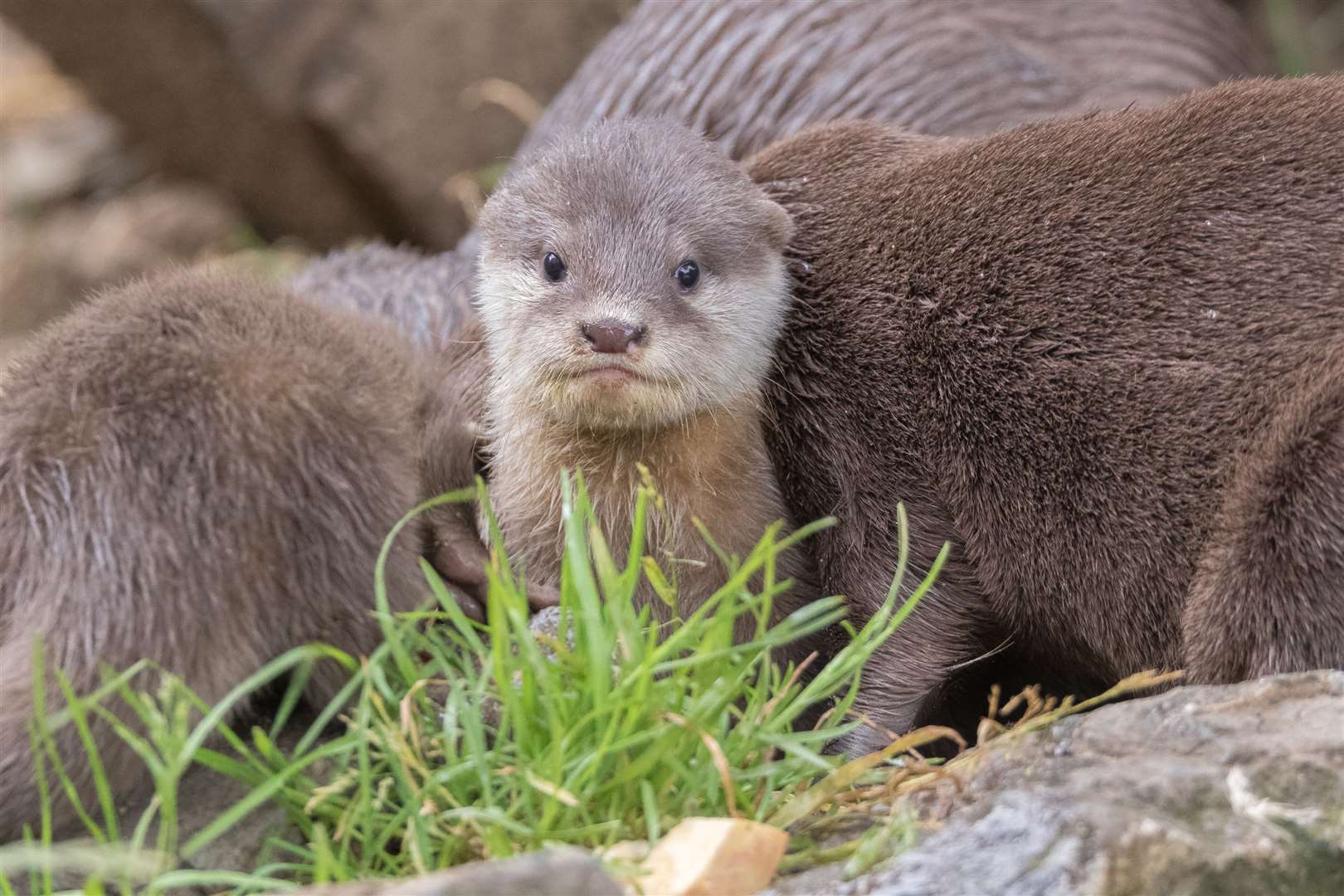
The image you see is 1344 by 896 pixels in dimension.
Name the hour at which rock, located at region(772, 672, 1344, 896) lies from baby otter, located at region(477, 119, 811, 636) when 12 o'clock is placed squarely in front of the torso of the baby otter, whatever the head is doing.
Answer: The rock is roughly at 11 o'clock from the baby otter.

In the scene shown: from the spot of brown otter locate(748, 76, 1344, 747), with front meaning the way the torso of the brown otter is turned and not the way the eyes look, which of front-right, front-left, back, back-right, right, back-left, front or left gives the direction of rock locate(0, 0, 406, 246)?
front-right

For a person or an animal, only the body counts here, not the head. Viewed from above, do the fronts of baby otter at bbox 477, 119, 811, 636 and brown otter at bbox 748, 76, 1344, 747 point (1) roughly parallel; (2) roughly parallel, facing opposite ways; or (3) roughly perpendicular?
roughly perpendicular

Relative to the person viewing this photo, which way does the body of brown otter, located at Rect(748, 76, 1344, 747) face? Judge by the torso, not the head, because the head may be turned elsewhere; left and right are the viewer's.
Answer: facing to the left of the viewer

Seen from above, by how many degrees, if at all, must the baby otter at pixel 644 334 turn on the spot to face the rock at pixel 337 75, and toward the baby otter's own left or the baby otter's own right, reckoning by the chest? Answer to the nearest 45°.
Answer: approximately 180°

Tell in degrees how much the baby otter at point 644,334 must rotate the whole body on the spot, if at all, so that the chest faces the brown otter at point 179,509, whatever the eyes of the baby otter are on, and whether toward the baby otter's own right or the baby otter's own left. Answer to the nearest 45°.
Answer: approximately 45° to the baby otter's own right

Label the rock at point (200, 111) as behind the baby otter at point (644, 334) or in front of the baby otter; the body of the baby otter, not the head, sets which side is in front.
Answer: behind

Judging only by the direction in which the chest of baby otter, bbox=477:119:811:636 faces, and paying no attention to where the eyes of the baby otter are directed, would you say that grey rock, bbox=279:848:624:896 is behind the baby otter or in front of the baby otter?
in front

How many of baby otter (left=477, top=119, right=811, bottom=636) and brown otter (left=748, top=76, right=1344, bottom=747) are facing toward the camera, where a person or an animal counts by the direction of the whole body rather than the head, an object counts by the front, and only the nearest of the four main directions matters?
1

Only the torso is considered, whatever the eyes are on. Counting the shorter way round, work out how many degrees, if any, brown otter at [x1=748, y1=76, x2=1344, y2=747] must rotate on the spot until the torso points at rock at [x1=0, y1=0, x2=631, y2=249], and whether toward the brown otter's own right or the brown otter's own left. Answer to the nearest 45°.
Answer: approximately 45° to the brown otter's own right
